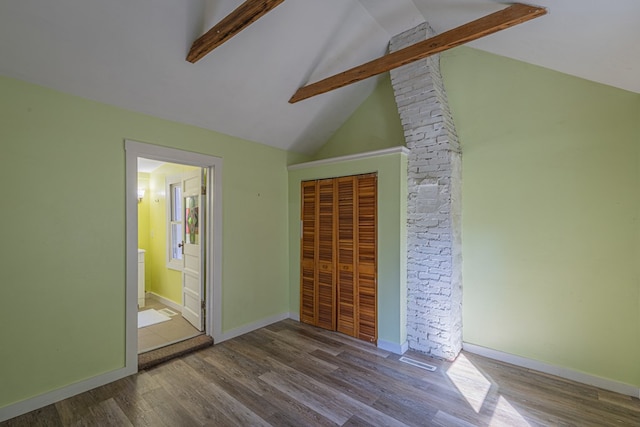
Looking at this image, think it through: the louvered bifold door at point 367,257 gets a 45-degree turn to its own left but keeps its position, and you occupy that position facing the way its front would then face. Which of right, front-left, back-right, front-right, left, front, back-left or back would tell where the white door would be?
right

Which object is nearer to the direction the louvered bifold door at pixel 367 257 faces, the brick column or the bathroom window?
the bathroom window

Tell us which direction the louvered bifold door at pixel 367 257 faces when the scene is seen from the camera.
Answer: facing the viewer and to the left of the viewer

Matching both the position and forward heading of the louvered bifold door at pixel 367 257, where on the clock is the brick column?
The brick column is roughly at 8 o'clock from the louvered bifold door.

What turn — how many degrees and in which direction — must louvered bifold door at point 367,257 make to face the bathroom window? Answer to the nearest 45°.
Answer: approximately 45° to its right

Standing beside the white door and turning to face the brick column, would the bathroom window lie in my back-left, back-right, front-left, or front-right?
back-left
